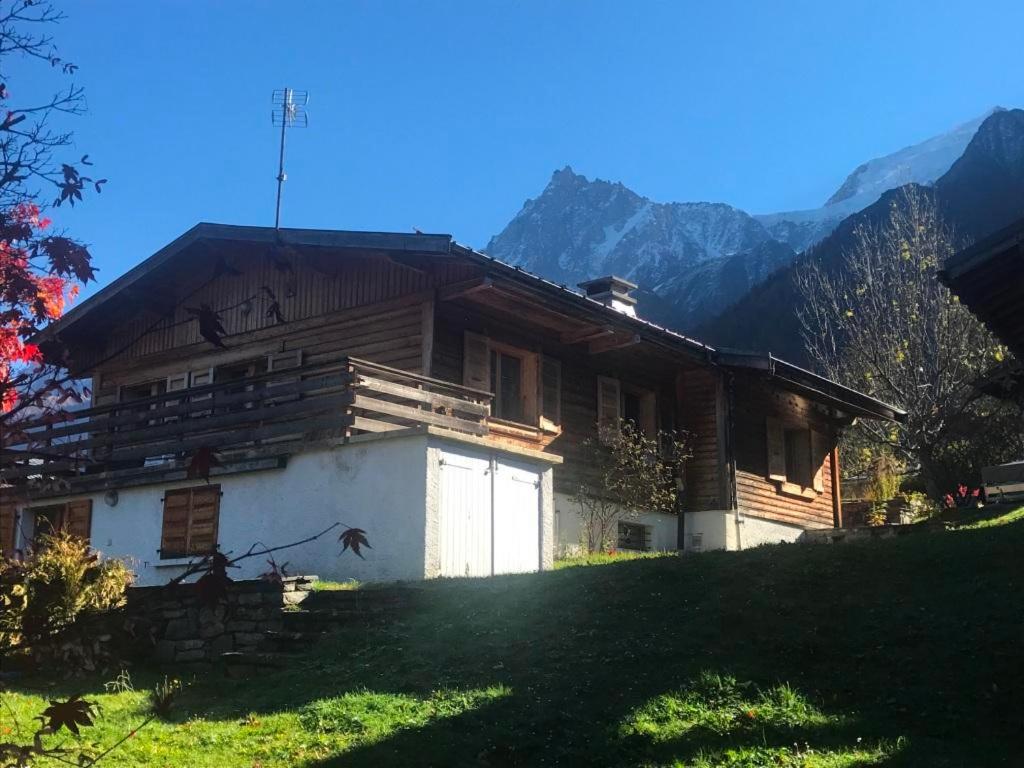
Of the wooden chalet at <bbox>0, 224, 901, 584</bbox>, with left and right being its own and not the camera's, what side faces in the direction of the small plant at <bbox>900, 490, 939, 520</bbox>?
back

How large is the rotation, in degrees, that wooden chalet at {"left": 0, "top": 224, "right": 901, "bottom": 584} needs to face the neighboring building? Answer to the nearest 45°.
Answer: approximately 90° to its left

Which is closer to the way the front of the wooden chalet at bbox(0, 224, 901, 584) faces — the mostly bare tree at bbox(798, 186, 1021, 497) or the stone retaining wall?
the stone retaining wall

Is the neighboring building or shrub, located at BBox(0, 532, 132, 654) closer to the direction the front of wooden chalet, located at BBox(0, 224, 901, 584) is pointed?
the shrub

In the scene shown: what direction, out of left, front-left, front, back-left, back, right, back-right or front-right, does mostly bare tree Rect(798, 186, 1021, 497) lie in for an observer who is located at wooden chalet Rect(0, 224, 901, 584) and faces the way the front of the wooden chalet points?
back

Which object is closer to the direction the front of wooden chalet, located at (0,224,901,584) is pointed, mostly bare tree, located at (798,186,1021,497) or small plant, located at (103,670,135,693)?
the small plant

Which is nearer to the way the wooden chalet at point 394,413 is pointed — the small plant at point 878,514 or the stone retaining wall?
the stone retaining wall

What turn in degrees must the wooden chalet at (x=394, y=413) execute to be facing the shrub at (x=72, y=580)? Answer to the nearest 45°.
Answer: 0° — it already faces it

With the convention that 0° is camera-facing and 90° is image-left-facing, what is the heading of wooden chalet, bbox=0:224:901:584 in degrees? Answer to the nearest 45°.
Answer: approximately 45°

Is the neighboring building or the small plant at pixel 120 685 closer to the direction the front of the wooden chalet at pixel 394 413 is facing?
the small plant
